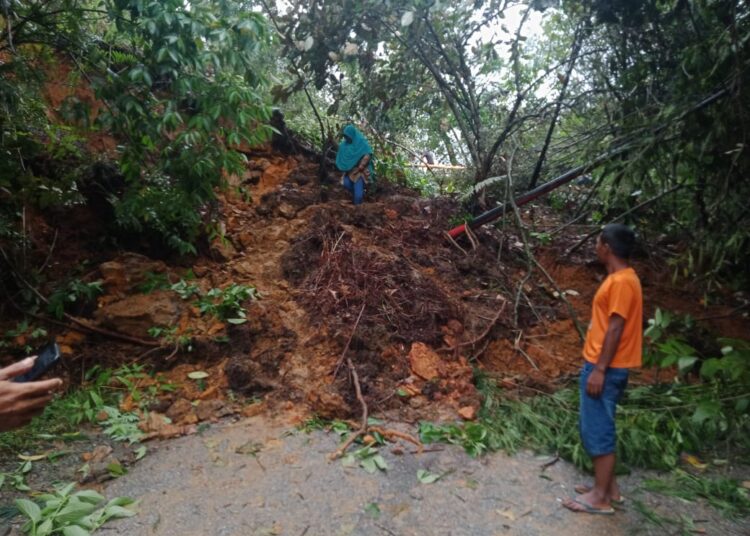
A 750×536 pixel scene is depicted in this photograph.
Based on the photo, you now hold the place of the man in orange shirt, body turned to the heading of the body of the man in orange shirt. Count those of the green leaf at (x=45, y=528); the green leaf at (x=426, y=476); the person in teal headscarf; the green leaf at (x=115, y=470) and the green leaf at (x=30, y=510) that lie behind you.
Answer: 0

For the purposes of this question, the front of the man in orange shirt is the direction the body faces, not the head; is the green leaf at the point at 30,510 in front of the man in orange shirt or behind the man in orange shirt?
in front

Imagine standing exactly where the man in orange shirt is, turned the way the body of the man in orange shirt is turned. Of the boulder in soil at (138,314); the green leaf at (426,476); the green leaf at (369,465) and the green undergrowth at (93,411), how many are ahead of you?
4

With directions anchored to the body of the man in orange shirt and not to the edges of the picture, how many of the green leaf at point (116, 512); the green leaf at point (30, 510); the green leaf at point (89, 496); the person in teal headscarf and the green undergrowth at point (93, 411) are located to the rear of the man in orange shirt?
0

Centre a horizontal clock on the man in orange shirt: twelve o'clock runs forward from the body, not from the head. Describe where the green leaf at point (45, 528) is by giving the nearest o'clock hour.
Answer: The green leaf is roughly at 11 o'clock from the man in orange shirt.

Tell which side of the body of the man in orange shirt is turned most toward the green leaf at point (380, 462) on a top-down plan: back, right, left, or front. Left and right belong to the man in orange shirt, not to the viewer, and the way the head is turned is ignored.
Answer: front

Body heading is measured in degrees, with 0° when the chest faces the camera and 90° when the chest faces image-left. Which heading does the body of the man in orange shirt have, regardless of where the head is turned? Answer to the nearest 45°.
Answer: approximately 90°

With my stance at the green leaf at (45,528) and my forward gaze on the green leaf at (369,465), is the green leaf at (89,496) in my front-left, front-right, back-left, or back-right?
front-left

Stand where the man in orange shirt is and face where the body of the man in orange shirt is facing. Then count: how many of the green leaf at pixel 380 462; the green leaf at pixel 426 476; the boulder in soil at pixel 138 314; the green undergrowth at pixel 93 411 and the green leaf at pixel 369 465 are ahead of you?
5

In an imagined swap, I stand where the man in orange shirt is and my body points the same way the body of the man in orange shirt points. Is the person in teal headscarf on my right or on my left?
on my right

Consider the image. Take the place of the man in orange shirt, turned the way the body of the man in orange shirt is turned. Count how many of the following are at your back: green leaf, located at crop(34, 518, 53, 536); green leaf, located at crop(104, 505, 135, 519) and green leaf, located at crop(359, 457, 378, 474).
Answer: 0

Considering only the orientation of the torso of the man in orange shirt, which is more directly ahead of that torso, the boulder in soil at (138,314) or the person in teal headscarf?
the boulder in soil

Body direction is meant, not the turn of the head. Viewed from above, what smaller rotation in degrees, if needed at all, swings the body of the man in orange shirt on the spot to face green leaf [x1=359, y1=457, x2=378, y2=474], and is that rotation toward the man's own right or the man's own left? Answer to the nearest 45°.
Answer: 0° — they already face it

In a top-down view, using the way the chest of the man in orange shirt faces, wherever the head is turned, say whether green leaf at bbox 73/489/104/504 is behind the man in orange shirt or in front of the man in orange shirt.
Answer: in front

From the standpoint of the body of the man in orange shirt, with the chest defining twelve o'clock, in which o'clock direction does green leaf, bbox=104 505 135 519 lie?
The green leaf is roughly at 11 o'clock from the man in orange shirt.

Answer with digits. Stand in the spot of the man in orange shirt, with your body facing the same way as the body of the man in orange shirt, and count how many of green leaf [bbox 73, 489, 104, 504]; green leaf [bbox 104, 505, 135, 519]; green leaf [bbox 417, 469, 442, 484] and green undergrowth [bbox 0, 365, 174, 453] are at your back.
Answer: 0

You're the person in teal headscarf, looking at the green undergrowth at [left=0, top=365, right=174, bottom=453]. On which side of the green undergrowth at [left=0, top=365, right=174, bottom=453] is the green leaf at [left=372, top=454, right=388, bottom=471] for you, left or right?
left
